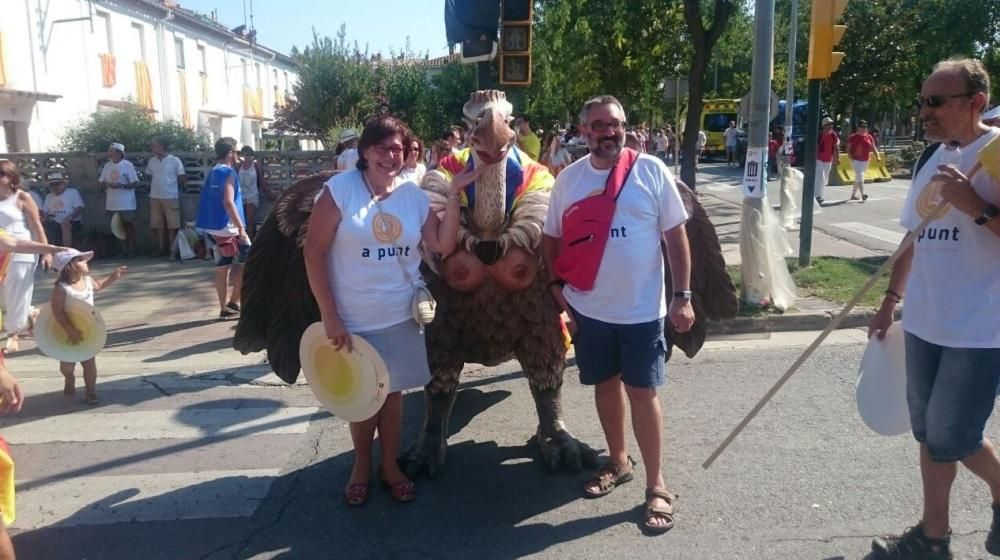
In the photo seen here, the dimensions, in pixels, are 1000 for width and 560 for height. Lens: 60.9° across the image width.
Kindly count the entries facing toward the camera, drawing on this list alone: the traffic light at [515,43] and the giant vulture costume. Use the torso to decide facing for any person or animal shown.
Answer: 2

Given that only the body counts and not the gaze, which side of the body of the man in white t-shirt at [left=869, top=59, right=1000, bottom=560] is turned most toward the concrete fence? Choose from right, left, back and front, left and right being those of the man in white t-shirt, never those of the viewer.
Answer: right

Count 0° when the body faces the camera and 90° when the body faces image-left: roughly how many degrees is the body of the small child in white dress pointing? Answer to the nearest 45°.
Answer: approximately 315°

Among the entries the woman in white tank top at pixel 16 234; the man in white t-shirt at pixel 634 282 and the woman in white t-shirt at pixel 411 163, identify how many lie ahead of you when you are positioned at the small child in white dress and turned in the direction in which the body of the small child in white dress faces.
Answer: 2

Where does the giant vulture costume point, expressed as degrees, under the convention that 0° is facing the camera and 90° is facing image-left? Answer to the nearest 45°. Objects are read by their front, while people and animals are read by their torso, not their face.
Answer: approximately 0°

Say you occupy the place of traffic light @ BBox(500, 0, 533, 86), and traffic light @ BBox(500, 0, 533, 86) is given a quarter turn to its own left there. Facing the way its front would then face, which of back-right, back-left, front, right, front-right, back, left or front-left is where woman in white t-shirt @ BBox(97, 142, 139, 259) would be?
back-left

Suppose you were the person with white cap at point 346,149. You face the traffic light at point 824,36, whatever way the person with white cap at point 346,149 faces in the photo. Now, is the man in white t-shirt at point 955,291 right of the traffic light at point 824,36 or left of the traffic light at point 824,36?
right

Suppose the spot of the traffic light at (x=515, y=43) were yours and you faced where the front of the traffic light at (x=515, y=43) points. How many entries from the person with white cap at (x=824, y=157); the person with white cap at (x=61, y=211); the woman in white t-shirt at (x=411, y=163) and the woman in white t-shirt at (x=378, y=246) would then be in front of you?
2

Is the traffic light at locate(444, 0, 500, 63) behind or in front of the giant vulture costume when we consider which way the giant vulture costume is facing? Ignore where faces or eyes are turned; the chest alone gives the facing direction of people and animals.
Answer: behind

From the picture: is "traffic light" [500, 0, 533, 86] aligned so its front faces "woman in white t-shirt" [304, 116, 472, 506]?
yes
